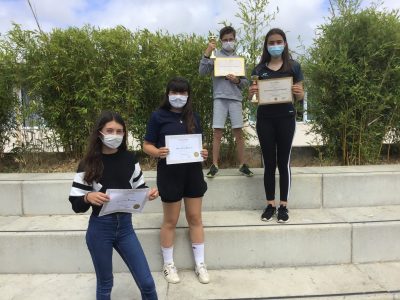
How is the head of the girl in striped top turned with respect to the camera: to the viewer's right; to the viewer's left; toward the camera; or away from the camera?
toward the camera

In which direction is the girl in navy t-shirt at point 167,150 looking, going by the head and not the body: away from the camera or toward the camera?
toward the camera

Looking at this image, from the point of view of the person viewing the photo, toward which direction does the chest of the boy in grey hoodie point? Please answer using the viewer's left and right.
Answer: facing the viewer

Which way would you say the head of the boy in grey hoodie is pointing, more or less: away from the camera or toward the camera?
toward the camera

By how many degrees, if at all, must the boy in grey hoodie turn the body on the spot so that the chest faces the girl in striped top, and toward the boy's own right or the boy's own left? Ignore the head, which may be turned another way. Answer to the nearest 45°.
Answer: approximately 45° to the boy's own right

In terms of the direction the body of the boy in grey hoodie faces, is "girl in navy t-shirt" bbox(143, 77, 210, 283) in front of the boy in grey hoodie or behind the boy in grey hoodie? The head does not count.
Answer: in front
